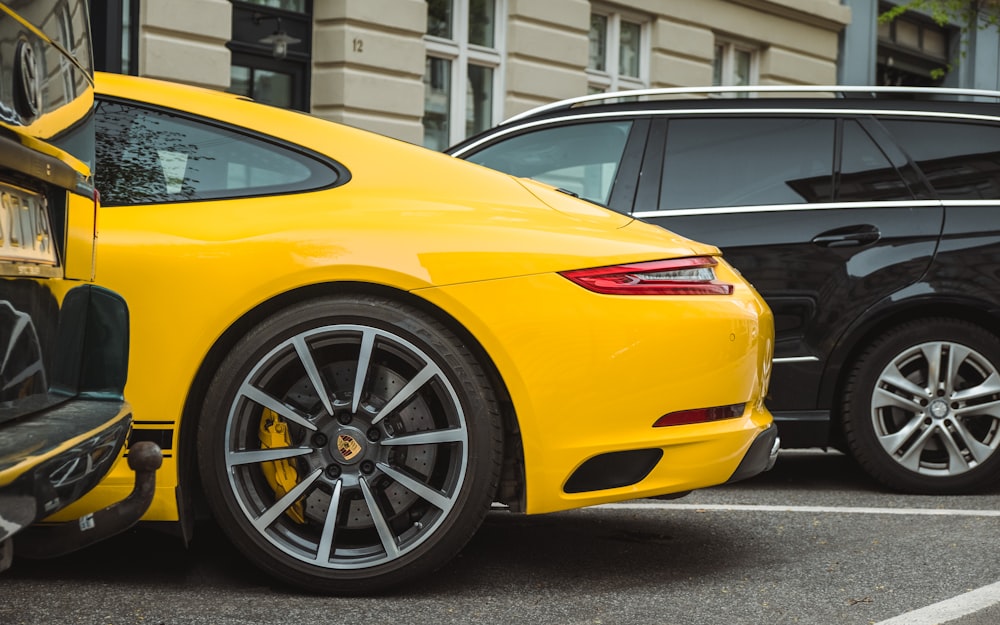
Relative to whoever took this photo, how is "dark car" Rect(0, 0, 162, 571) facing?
facing away from the viewer and to the left of the viewer

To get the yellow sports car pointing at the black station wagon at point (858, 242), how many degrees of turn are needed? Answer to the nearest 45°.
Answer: approximately 135° to its right

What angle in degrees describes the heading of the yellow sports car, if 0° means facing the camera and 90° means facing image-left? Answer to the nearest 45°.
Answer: approximately 90°

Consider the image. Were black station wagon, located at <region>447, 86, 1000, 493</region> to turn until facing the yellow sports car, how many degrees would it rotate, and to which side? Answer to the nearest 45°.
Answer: approximately 45° to its left

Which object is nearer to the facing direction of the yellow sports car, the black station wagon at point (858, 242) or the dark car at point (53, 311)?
the dark car

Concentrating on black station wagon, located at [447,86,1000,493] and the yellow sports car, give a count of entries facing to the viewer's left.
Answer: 2

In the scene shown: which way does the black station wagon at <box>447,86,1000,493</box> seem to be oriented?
to the viewer's left

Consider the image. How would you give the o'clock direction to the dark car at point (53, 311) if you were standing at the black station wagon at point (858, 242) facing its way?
The dark car is roughly at 10 o'clock from the black station wagon.
